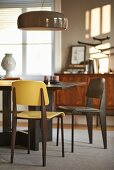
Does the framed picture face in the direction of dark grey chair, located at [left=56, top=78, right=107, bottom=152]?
yes

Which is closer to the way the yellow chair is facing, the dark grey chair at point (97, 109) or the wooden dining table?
the dark grey chair
